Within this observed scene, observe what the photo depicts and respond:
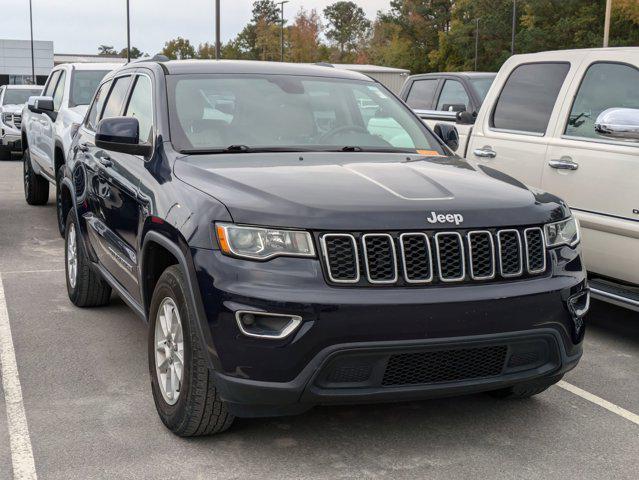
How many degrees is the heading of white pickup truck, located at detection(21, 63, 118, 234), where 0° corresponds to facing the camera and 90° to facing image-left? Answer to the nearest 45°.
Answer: approximately 315°

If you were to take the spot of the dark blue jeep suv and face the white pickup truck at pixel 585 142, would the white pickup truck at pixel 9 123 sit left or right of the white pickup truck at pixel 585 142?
left

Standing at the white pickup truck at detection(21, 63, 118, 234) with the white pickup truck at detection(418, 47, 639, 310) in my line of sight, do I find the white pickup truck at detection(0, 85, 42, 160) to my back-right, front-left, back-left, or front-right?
back-left

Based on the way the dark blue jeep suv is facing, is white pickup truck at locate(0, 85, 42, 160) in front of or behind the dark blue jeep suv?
behind
